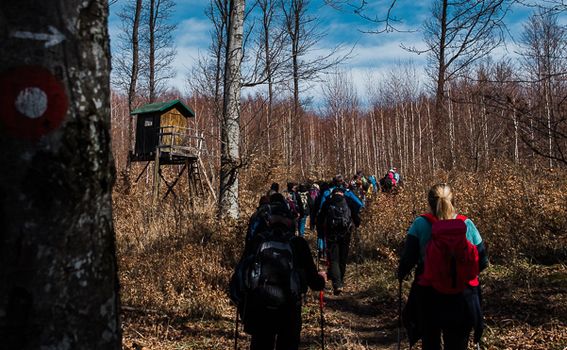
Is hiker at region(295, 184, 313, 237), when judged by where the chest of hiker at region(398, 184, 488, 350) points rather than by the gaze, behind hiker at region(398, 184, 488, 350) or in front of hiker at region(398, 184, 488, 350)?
in front

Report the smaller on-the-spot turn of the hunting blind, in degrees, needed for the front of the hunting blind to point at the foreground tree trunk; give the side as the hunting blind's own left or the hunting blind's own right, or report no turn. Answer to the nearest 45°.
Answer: approximately 45° to the hunting blind's own right

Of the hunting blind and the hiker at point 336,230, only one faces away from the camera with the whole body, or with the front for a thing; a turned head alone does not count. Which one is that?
the hiker

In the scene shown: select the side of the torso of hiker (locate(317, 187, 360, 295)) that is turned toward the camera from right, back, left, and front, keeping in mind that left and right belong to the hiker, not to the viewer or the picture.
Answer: back

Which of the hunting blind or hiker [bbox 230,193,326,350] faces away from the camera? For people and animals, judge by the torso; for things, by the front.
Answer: the hiker

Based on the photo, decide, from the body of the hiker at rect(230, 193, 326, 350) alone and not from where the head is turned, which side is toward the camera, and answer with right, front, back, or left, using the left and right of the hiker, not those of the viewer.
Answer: back

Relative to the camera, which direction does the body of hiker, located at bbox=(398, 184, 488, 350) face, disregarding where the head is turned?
away from the camera

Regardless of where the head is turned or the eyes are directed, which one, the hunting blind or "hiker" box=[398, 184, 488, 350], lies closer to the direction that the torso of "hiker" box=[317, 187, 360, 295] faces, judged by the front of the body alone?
the hunting blind

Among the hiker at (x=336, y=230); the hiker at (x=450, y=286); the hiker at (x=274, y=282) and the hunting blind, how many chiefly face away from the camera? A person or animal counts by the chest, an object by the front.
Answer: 3

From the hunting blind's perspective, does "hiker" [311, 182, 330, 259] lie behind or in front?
in front

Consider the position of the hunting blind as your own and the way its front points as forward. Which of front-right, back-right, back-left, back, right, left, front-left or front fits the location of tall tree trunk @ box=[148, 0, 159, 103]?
back-left

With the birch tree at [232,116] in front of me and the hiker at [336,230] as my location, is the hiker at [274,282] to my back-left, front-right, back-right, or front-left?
back-left

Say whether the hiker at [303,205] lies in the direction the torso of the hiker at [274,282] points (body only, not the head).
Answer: yes
